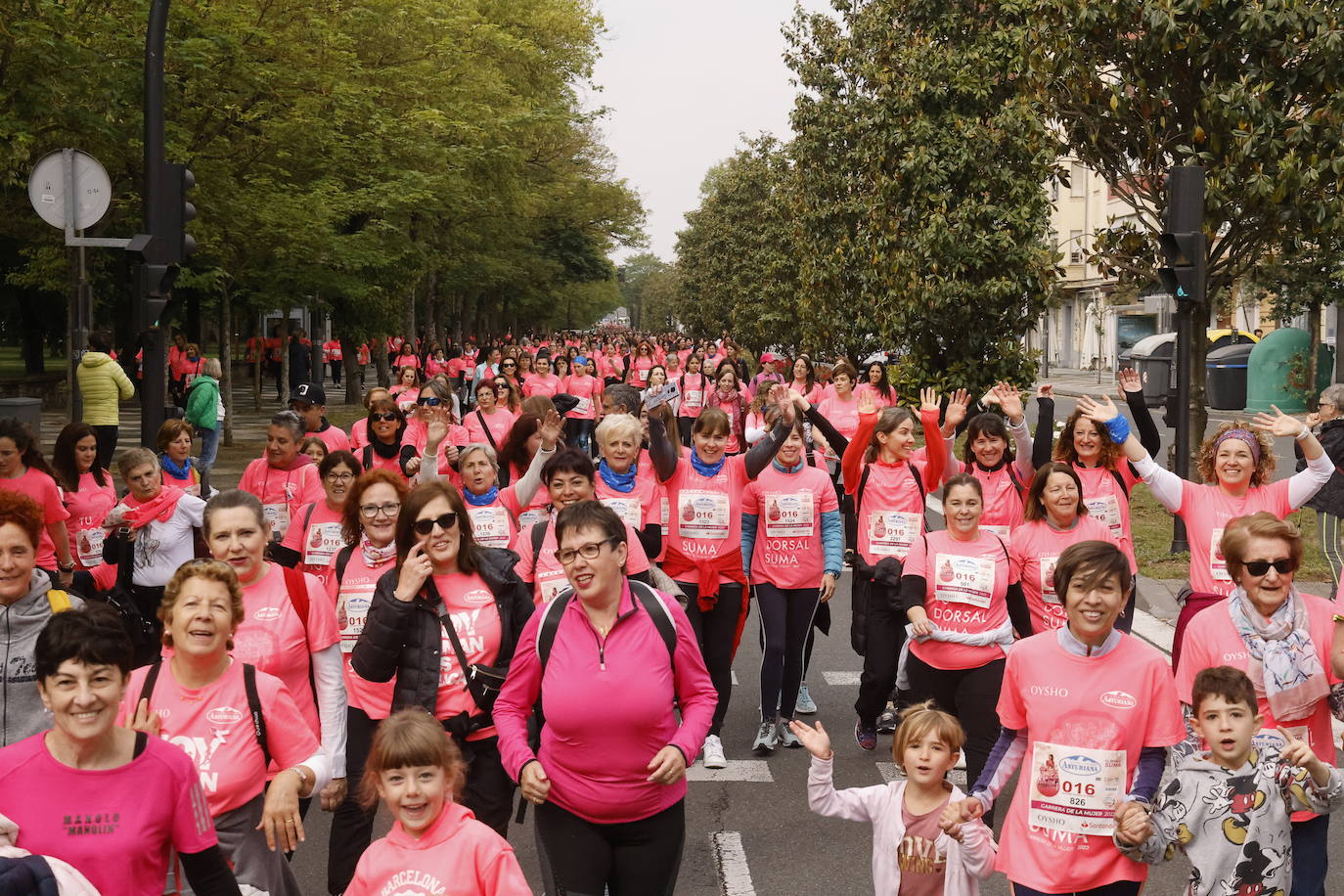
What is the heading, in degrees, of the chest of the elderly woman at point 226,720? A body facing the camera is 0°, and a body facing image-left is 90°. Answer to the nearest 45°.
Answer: approximately 0°

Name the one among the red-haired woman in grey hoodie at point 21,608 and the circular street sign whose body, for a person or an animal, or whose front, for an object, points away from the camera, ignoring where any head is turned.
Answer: the circular street sign

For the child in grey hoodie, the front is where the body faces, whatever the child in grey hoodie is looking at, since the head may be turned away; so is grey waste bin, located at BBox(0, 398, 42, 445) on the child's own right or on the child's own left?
on the child's own right

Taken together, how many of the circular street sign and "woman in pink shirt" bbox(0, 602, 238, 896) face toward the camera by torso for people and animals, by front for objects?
1

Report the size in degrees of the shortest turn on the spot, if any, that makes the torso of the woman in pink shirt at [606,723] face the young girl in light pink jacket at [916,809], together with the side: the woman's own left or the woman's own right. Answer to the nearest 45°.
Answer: approximately 90° to the woman's own left

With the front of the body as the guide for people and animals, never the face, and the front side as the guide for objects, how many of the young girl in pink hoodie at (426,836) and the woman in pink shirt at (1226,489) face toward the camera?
2

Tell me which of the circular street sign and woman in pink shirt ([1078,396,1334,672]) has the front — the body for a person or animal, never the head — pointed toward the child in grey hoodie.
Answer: the woman in pink shirt

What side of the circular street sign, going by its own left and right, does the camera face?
back

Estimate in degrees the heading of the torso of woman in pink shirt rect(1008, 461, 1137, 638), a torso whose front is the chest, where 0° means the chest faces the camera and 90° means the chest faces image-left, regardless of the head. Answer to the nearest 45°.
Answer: approximately 0°
